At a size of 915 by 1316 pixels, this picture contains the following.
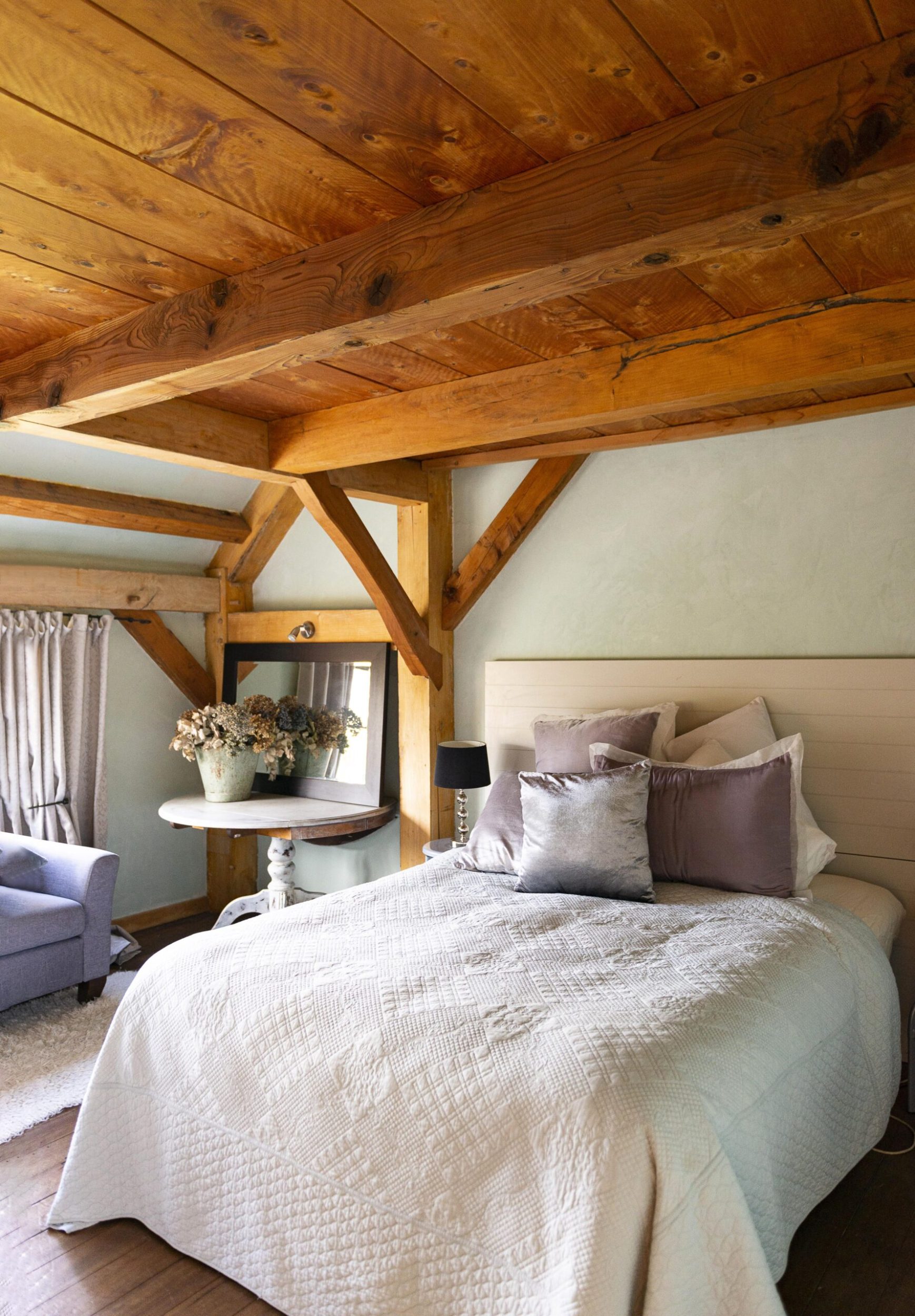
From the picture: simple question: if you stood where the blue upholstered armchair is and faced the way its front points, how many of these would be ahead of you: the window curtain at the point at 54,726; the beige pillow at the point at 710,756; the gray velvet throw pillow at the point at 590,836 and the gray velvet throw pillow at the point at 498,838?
3

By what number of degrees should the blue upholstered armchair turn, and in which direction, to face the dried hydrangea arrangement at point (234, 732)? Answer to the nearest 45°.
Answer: approximately 90° to its left

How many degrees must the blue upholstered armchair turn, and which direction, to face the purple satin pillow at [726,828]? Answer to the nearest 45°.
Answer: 0° — it already faces it

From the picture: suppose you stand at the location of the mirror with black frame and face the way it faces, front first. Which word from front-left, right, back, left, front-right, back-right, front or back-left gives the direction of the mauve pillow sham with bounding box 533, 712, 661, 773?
left

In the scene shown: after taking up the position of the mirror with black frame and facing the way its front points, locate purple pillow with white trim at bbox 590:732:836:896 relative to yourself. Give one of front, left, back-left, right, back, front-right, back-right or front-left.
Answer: left

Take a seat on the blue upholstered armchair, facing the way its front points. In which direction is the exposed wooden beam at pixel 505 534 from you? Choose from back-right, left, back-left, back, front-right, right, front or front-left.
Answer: front-left

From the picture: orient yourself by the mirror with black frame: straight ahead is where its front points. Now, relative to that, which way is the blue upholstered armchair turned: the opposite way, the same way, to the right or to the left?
to the left

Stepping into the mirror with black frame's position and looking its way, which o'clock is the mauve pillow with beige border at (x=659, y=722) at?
The mauve pillow with beige border is roughly at 9 o'clock from the mirror with black frame.

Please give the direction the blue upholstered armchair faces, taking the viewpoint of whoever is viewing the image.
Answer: facing the viewer and to the right of the viewer

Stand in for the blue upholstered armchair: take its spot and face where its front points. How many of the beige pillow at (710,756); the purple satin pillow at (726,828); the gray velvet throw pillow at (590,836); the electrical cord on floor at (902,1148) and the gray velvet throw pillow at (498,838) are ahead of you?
5

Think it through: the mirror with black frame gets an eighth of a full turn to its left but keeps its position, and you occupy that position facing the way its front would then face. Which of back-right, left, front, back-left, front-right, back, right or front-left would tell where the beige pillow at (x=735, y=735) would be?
front-left

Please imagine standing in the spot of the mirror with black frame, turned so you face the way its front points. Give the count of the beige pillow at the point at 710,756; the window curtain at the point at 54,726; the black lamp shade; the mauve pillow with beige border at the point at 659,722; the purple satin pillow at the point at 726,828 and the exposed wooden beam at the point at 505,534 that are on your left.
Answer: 5

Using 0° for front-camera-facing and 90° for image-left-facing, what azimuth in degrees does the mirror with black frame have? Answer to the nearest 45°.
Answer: approximately 45°

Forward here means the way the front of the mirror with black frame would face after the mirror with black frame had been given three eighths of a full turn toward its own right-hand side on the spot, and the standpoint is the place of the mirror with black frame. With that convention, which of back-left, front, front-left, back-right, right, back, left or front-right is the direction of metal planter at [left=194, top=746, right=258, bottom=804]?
left

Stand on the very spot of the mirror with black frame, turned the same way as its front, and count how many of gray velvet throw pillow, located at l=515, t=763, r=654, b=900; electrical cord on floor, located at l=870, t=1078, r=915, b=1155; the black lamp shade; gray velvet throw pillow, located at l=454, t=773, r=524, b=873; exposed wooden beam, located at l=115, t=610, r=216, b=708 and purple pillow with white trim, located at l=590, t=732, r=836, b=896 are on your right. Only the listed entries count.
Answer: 1

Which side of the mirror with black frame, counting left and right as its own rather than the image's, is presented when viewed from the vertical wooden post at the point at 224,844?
right

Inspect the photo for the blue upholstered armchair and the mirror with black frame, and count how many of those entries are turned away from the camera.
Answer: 0

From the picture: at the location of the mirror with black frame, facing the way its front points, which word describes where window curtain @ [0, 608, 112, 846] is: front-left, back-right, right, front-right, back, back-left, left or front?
front-right

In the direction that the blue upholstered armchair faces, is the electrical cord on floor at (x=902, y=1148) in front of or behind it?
in front

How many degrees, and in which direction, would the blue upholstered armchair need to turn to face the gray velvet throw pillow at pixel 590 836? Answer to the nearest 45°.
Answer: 0° — it already faces it
